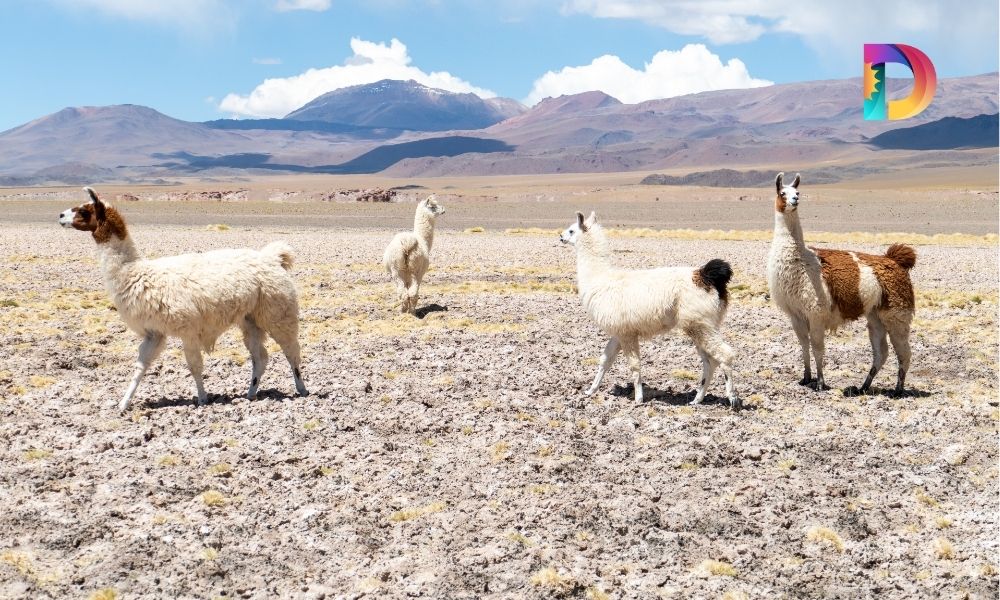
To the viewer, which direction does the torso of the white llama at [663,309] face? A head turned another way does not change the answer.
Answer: to the viewer's left

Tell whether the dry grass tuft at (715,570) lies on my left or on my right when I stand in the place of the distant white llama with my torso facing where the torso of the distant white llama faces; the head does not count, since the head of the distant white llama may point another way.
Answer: on my right

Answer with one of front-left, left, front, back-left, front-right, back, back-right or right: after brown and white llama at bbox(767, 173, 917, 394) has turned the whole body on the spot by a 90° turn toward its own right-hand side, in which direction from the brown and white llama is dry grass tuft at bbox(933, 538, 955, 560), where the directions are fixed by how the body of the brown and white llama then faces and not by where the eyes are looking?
back-left

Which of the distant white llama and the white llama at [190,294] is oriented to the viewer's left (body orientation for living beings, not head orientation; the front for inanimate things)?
the white llama

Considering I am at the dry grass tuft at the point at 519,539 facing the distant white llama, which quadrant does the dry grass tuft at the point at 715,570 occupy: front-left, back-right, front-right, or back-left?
back-right

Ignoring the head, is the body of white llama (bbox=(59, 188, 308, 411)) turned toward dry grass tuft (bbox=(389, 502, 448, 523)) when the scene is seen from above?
no

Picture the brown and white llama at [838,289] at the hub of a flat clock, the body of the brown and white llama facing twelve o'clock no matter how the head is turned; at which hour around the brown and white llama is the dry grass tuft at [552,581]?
The dry grass tuft is roughly at 11 o'clock from the brown and white llama.

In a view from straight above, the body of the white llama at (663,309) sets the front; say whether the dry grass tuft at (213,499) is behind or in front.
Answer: in front

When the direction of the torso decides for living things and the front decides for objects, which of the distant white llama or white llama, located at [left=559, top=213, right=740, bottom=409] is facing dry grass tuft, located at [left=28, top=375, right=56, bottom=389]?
the white llama

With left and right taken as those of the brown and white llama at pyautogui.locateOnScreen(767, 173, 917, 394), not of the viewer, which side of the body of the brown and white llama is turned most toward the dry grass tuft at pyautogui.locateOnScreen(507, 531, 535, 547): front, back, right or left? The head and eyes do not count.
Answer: front

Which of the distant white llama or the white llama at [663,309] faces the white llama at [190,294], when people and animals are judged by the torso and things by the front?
the white llama at [663,309]

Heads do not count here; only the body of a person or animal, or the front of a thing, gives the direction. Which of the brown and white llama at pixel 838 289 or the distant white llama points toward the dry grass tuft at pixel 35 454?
the brown and white llama

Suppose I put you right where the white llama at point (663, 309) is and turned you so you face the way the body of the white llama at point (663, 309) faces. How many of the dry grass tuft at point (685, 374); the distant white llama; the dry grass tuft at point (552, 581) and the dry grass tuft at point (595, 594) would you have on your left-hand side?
2

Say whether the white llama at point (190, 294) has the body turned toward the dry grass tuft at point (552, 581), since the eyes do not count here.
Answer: no

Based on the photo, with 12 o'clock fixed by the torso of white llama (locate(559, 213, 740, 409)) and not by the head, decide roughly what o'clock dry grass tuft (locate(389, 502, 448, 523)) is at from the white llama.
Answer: The dry grass tuft is roughly at 10 o'clock from the white llama.

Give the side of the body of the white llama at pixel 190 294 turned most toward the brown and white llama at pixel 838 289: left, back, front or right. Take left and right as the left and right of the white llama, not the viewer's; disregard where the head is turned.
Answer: back

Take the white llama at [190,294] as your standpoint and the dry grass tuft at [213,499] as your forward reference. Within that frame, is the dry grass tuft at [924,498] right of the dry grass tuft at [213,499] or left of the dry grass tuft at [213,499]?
left

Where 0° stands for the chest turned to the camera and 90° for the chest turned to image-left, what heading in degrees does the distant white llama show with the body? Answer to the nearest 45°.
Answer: approximately 225°

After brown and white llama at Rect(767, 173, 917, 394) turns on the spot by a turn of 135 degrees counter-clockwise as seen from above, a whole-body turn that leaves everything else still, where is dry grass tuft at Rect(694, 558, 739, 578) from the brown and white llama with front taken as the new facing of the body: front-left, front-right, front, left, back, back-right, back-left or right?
right

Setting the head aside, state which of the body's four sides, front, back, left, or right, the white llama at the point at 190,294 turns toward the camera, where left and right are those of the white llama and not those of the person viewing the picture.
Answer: left

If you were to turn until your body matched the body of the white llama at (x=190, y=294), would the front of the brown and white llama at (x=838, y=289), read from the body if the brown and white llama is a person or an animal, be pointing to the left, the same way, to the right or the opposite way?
the same way
